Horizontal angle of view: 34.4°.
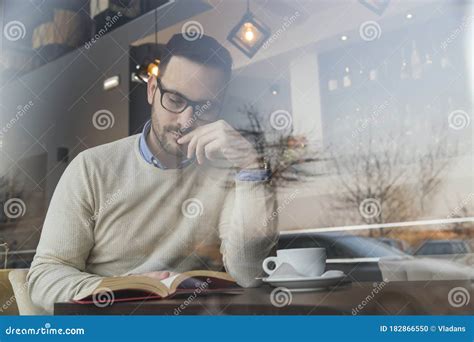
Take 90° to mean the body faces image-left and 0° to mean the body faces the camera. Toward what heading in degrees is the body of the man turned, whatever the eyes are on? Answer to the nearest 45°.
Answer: approximately 315°

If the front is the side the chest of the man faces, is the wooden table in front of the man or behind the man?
in front
